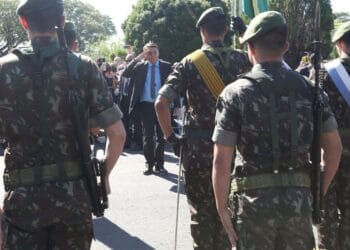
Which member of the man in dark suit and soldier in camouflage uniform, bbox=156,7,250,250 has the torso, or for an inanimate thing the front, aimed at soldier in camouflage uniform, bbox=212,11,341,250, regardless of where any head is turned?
the man in dark suit

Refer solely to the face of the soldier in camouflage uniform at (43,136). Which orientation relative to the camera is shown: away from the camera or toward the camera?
away from the camera

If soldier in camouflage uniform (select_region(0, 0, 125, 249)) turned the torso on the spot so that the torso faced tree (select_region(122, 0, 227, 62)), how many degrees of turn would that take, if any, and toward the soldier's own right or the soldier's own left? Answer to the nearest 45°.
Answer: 0° — they already face it

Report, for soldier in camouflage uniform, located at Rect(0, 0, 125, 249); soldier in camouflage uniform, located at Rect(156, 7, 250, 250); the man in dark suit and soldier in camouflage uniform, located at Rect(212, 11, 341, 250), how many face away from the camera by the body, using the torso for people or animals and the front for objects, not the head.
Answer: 3

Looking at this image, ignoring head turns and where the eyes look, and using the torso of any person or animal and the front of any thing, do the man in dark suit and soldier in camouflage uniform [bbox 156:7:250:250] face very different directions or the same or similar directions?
very different directions

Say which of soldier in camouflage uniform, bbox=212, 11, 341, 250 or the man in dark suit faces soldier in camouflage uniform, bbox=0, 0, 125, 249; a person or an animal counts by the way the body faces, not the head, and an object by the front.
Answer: the man in dark suit

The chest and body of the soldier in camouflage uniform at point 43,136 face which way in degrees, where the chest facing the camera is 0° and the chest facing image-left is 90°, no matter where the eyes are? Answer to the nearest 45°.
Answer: approximately 180°

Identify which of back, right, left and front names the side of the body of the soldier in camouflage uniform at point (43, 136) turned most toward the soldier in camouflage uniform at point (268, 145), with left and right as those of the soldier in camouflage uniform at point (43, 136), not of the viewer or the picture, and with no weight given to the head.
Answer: right

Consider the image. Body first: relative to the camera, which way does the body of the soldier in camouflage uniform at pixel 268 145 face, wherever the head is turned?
away from the camera

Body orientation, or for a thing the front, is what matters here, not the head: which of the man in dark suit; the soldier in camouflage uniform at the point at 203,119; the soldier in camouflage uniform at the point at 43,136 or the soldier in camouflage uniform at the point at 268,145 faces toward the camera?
the man in dark suit

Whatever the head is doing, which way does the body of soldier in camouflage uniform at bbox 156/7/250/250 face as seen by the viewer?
away from the camera
